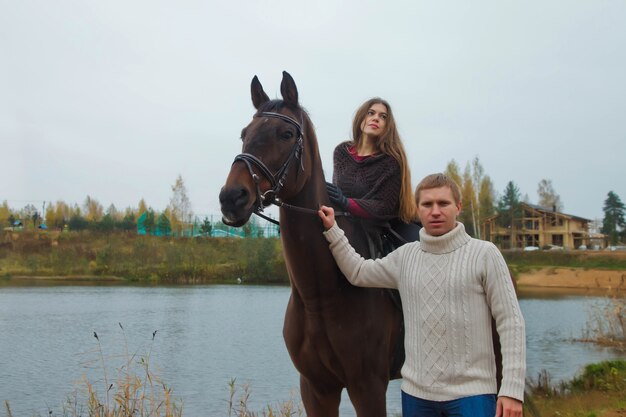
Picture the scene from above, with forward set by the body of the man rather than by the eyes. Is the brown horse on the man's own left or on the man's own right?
on the man's own right

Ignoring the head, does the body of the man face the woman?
no

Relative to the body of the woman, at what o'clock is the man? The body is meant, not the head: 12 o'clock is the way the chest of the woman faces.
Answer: The man is roughly at 10 o'clock from the woman.

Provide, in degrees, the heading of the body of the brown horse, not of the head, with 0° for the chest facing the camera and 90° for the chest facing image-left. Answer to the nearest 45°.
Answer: approximately 45°

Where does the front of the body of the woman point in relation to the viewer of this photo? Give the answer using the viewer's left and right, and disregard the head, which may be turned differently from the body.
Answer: facing the viewer and to the left of the viewer

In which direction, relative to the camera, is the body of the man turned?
toward the camera

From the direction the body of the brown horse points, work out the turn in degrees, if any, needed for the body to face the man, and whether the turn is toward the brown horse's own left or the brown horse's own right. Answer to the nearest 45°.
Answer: approximately 90° to the brown horse's own left

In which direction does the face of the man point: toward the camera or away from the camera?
toward the camera

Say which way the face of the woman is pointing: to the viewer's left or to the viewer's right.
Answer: to the viewer's right
